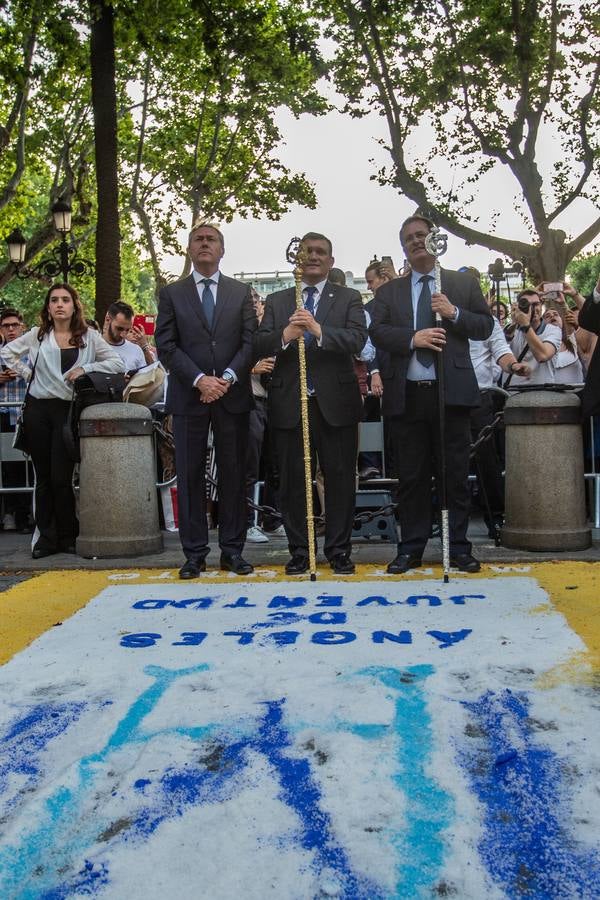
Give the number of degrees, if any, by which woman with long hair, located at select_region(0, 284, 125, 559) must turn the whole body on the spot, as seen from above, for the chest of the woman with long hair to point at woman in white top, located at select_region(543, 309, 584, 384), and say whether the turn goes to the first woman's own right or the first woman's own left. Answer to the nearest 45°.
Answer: approximately 90° to the first woman's own left

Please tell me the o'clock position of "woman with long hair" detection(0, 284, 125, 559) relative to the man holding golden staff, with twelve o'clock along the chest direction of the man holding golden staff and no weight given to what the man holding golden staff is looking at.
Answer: The woman with long hair is roughly at 4 o'clock from the man holding golden staff.

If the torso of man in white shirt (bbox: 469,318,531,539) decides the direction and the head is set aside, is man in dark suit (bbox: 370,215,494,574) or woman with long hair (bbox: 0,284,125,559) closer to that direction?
the man in dark suit

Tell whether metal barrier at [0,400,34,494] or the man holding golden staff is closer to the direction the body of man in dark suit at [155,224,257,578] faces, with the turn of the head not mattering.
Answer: the man holding golden staff

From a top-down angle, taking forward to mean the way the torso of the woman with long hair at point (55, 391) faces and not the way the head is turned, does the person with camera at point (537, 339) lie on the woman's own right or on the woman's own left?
on the woman's own left

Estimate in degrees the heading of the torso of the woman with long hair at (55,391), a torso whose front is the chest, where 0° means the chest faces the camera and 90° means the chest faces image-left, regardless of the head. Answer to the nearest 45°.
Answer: approximately 0°

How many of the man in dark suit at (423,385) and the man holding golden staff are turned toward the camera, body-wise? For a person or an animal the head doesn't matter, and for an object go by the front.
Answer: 2
